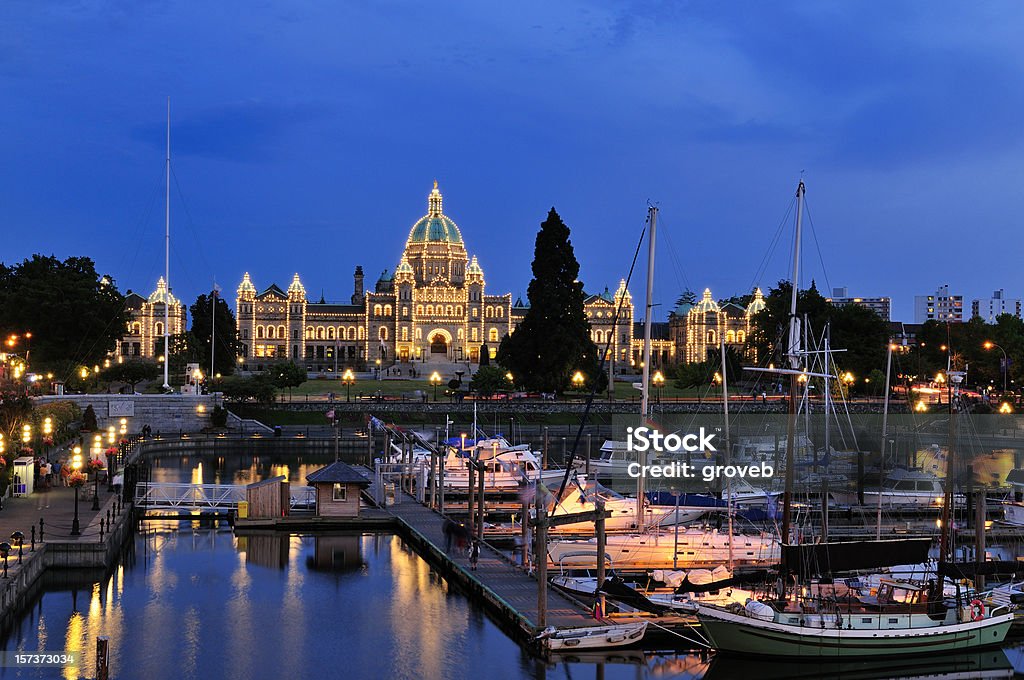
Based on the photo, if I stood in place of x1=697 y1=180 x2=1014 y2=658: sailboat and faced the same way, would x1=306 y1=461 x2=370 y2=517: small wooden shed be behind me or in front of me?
in front

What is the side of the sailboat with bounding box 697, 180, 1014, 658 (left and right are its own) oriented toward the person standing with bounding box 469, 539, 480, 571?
front

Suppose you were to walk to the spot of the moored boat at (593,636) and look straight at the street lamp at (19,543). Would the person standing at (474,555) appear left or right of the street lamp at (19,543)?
right

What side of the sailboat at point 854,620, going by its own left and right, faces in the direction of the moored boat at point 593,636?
front

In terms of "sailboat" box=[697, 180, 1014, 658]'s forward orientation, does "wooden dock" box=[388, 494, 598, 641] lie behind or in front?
in front

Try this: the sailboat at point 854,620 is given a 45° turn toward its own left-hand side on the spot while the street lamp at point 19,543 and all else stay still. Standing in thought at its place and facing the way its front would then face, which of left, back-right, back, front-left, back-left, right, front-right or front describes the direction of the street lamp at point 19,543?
front-right

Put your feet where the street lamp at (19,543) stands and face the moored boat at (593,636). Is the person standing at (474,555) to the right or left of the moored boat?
left

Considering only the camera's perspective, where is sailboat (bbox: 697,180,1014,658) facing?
facing to the left of the viewer

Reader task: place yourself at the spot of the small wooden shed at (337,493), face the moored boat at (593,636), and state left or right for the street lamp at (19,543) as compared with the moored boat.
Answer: right
